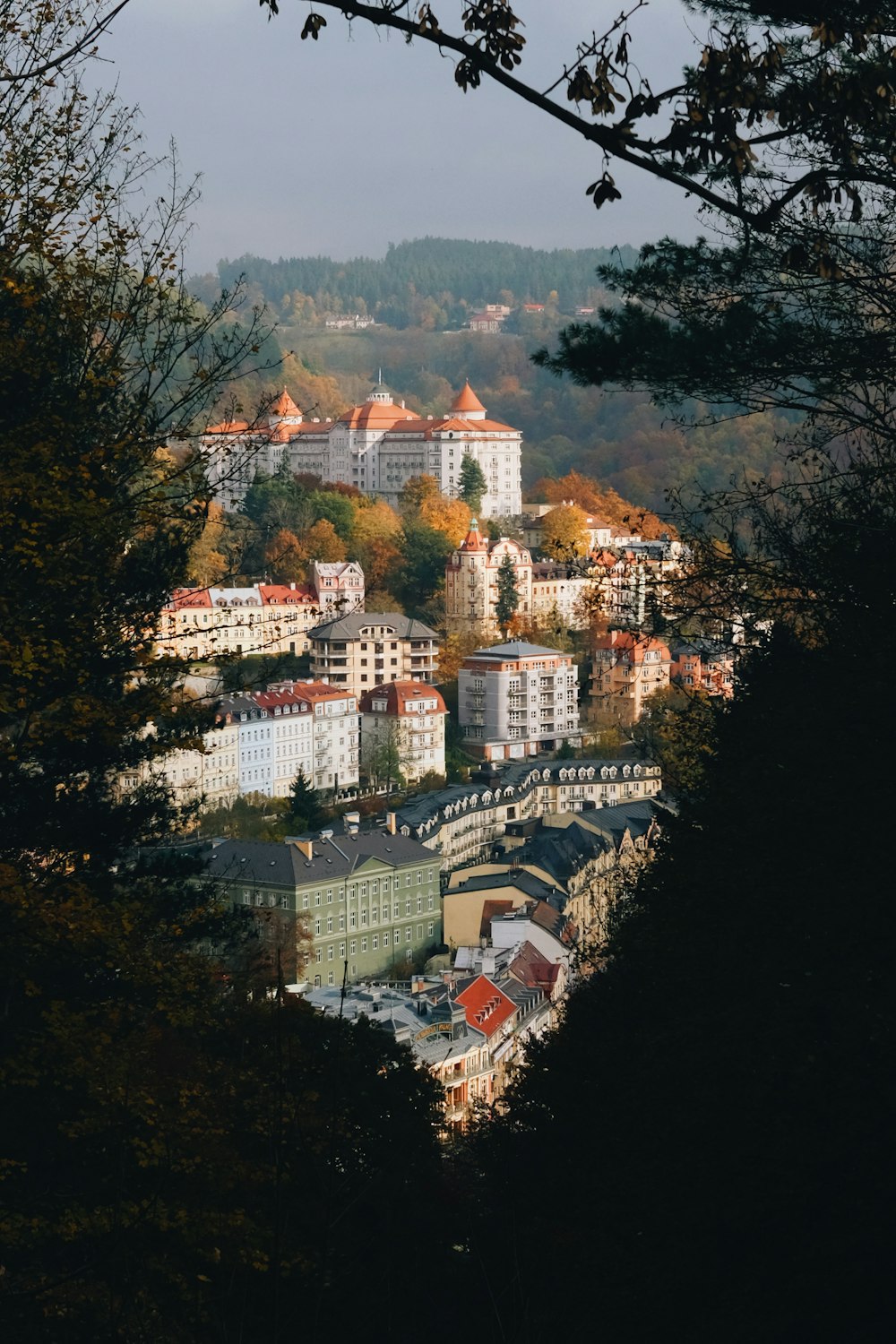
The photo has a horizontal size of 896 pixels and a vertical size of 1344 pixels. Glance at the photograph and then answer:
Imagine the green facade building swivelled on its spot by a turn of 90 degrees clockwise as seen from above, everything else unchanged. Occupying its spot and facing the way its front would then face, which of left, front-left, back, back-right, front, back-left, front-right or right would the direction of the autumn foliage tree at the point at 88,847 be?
front-left

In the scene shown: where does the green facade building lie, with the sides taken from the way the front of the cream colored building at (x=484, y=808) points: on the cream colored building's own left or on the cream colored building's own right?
on the cream colored building's own right

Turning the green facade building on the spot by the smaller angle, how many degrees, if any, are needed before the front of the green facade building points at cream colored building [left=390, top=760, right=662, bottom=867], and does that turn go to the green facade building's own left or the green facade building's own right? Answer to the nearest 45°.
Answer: approximately 135° to the green facade building's own left

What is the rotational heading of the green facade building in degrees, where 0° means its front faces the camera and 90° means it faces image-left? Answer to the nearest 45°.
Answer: approximately 315°

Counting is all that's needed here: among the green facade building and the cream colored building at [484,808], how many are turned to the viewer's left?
0

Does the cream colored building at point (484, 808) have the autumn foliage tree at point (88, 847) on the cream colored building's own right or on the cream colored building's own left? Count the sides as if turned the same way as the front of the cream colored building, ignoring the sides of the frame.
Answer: on the cream colored building's own right
